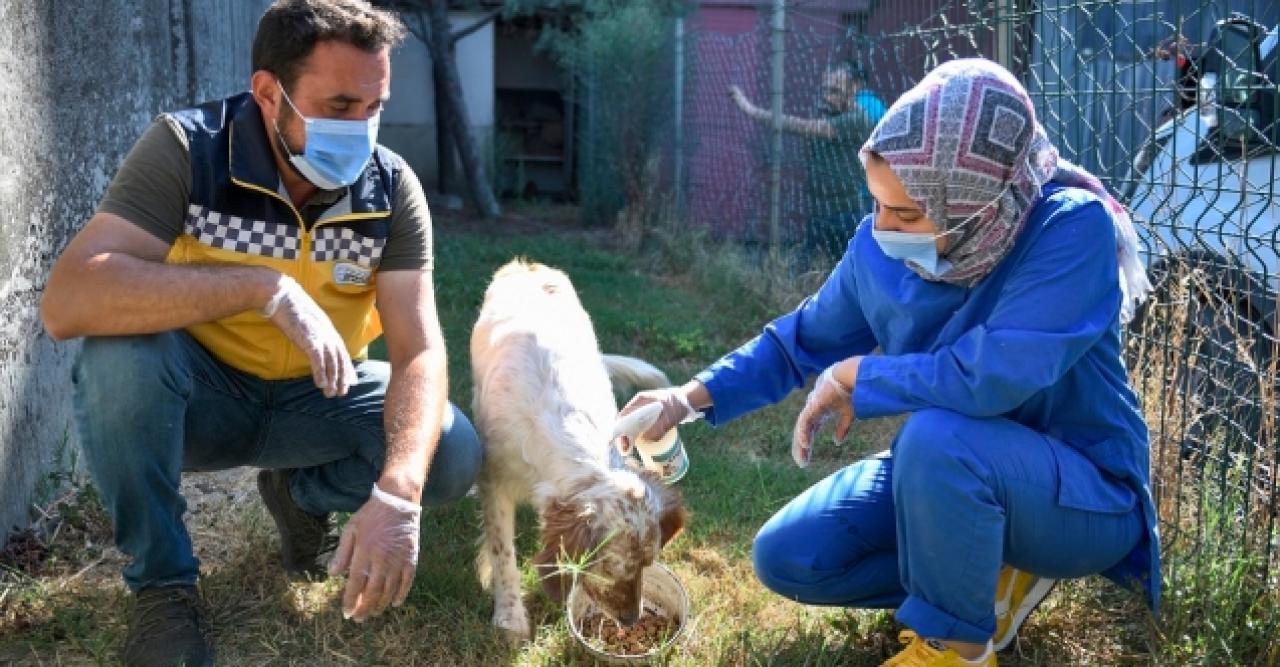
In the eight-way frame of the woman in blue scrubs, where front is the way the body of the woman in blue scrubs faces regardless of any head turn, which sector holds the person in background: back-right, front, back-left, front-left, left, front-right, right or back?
back-right

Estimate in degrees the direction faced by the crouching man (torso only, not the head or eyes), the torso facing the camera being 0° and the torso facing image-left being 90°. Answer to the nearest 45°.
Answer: approximately 315°

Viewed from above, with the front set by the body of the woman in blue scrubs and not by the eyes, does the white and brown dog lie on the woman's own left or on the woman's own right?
on the woman's own right

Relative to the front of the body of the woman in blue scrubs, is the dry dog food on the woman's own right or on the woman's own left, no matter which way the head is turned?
on the woman's own right

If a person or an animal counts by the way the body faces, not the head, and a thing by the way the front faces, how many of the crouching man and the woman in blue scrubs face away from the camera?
0

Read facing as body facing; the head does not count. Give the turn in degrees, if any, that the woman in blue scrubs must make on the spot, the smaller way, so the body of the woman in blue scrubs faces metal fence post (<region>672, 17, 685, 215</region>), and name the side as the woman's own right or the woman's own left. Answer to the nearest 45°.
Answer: approximately 135° to the woman's own right

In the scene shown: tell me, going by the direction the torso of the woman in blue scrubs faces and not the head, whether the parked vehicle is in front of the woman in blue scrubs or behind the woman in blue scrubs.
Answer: behind

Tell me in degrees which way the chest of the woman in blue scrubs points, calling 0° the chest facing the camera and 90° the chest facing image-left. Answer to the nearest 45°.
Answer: approximately 45°

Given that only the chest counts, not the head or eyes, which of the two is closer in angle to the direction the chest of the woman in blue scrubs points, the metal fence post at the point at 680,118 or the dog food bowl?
the dog food bowl

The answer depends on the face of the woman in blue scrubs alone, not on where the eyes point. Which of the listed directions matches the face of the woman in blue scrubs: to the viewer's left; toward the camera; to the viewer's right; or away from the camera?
to the viewer's left

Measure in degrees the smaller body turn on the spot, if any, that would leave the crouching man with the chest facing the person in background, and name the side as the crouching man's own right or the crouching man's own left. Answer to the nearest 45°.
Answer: approximately 90° to the crouching man's own left
